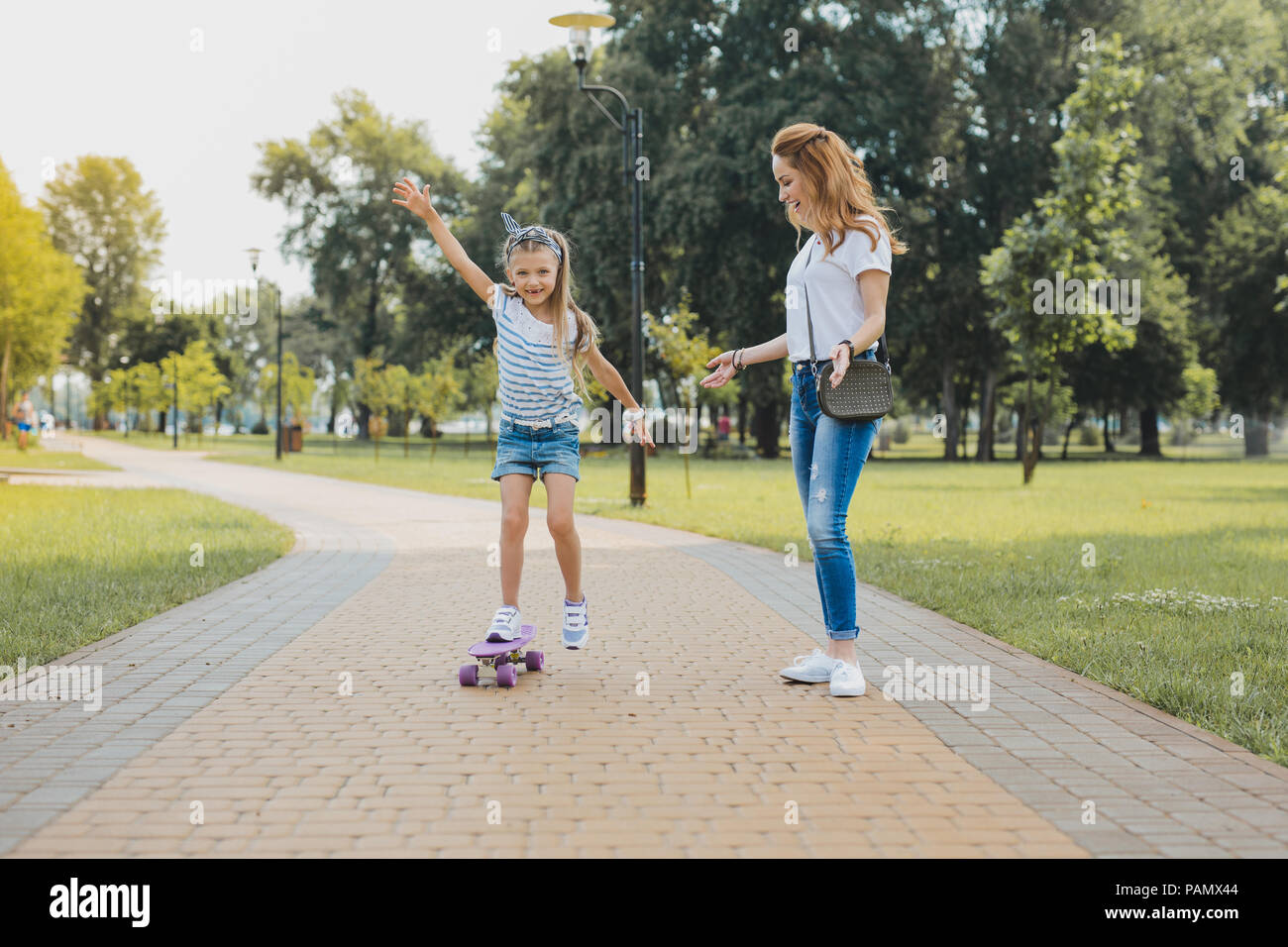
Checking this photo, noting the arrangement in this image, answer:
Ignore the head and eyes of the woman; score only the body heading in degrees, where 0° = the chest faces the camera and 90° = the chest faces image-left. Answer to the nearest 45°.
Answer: approximately 45°

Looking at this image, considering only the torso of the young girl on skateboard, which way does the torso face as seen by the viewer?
toward the camera

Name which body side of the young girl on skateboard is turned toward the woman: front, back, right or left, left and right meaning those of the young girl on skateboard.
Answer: left

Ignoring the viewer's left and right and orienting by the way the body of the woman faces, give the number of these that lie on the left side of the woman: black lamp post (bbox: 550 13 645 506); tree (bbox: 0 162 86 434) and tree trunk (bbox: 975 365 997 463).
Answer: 0

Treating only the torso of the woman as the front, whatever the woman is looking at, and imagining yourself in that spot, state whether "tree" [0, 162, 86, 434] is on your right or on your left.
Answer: on your right

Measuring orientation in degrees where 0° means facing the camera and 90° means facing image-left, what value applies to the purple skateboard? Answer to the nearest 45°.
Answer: approximately 45°

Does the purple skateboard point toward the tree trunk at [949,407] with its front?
no

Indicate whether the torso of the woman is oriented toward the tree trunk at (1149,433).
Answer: no

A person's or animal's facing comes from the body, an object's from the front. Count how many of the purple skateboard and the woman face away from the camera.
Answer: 0

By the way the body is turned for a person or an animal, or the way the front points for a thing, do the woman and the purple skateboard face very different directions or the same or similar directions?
same or similar directions

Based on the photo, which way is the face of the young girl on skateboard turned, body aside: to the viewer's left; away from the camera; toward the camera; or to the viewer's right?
toward the camera

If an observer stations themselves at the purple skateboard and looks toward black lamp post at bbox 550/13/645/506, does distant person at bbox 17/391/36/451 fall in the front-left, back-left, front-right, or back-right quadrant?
front-left

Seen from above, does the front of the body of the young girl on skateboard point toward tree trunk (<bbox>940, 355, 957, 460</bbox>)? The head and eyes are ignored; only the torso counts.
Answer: no
